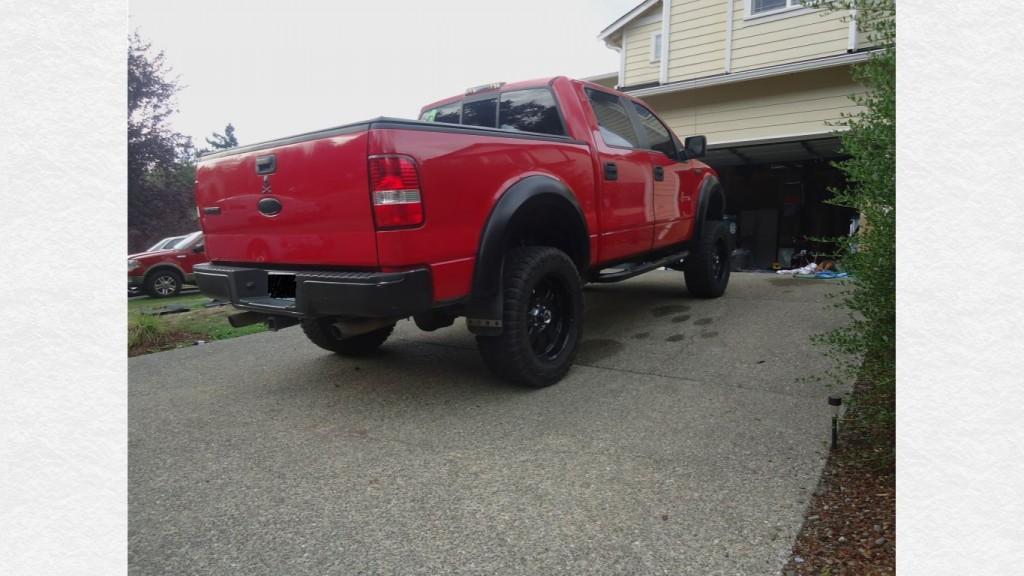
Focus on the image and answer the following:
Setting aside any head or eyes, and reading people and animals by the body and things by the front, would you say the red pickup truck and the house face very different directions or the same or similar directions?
very different directions

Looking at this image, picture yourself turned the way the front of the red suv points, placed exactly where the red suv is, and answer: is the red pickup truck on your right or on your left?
on your left

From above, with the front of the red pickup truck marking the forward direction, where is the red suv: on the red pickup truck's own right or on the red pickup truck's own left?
on the red pickup truck's own left

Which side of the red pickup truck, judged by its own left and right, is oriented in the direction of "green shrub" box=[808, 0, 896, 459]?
right

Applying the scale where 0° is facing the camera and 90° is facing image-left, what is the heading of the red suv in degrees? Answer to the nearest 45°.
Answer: approximately 45°

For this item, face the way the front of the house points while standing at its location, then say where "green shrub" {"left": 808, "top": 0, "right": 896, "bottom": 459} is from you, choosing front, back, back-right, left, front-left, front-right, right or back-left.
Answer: front-left

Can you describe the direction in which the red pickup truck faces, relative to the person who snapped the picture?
facing away from the viewer and to the right of the viewer
